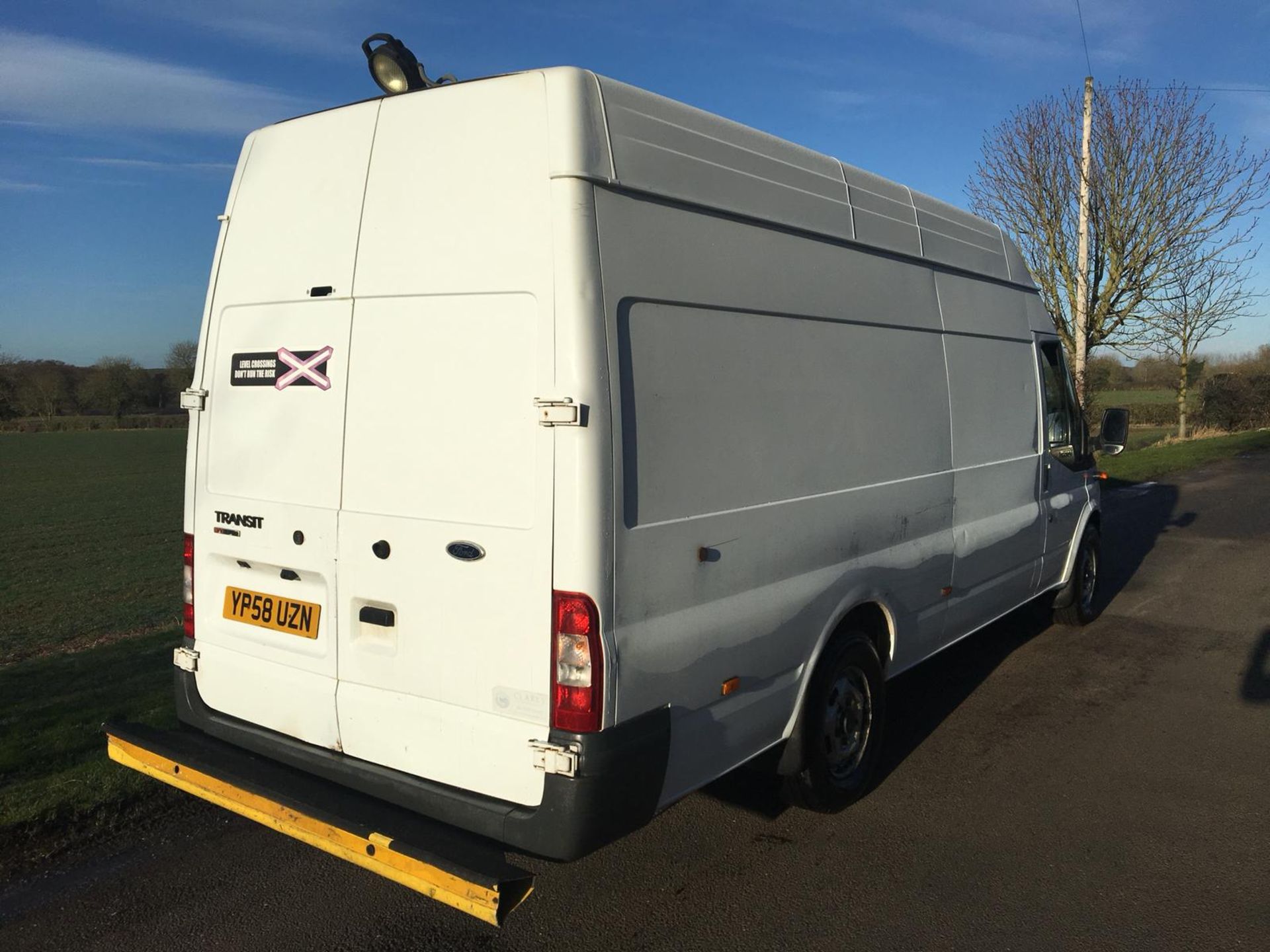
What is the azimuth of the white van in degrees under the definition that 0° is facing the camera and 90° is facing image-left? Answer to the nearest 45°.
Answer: approximately 225°
